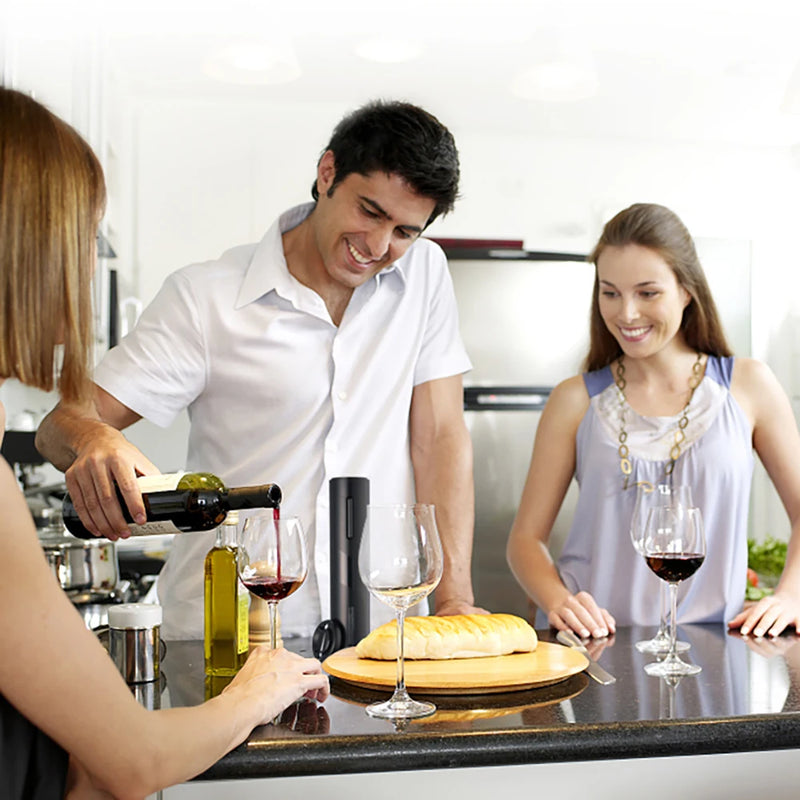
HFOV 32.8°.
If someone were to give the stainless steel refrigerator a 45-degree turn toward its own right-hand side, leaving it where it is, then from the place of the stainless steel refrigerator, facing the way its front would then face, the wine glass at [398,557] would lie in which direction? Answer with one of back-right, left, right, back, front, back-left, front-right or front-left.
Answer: front-left

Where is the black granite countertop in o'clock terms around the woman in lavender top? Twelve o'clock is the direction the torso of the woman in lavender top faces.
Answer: The black granite countertop is roughly at 12 o'clock from the woman in lavender top.

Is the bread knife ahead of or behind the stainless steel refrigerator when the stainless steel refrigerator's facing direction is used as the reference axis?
ahead

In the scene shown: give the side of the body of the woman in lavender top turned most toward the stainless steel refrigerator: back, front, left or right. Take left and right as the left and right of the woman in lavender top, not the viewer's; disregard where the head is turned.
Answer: back

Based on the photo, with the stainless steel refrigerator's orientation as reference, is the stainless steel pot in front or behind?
in front

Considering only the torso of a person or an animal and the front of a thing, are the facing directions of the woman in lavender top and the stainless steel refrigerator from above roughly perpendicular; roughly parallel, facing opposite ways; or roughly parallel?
roughly parallel

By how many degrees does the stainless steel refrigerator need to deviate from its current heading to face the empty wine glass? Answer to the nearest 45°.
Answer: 0° — it already faces it

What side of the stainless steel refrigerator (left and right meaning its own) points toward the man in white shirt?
front

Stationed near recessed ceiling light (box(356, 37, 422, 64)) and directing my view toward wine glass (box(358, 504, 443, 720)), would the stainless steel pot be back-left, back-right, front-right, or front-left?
front-right

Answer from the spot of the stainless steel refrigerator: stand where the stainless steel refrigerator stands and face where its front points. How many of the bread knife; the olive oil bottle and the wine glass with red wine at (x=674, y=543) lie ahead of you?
3

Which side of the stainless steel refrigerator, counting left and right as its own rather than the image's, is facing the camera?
front

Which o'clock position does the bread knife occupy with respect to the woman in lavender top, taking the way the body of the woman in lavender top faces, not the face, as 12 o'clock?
The bread knife is roughly at 12 o'clock from the woman in lavender top.

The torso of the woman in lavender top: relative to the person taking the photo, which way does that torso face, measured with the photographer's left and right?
facing the viewer

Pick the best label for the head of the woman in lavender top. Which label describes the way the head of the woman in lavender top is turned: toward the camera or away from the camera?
toward the camera

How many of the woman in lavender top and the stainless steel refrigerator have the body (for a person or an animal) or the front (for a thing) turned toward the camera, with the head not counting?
2

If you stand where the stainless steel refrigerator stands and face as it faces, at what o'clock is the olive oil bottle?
The olive oil bottle is roughly at 12 o'clock from the stainless steel refrigerator.
